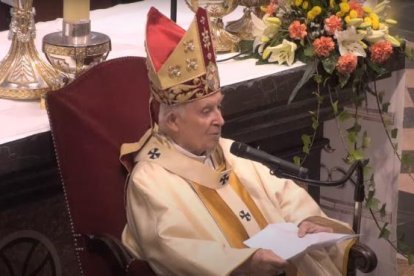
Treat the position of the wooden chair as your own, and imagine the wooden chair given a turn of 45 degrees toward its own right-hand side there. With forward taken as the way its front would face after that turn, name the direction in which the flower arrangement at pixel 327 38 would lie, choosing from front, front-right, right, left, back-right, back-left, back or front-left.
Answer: back-left

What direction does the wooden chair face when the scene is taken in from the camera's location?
facing the viewer and to the right of the viewer

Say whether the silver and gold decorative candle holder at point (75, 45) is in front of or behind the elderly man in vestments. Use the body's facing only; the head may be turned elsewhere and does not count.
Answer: behind

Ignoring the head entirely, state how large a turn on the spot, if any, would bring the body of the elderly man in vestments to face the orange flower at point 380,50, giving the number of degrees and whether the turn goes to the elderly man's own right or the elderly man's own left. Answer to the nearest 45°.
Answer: approximately 90° to the elderly man's own left

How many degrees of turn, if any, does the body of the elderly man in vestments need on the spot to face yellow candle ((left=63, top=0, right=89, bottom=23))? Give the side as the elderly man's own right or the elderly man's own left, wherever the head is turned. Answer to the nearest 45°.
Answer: approximately 180°

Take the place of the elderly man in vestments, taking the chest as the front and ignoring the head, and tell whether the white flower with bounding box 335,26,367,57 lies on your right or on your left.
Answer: on your left

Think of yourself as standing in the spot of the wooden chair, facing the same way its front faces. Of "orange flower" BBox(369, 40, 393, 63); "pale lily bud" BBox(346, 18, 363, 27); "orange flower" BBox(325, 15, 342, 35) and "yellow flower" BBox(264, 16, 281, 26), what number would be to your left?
4

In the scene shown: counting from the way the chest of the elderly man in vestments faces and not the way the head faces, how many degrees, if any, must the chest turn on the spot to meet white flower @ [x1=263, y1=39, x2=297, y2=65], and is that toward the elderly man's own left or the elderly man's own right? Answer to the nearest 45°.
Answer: approximately 135° to the elderly man's own left

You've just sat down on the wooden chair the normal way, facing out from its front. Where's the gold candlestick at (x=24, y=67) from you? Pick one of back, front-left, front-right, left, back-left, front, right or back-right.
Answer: back

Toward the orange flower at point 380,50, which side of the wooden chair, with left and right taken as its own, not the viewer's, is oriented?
left

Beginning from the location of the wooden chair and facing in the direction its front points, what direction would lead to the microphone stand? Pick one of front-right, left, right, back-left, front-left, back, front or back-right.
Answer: front-left

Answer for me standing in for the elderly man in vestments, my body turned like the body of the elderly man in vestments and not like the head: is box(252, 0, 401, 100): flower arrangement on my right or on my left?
on my left

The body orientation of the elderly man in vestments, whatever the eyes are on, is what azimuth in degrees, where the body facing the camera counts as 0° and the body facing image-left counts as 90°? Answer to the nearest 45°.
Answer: approximately 315°

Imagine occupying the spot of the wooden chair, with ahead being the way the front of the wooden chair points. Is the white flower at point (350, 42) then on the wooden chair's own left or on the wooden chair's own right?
on the wooden chair's own left

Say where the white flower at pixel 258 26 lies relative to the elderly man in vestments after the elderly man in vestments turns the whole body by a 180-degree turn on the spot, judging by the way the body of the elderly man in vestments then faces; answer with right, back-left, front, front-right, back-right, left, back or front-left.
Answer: front-right

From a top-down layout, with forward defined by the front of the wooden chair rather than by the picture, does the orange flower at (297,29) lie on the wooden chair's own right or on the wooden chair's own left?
on the wooden chair's own left
